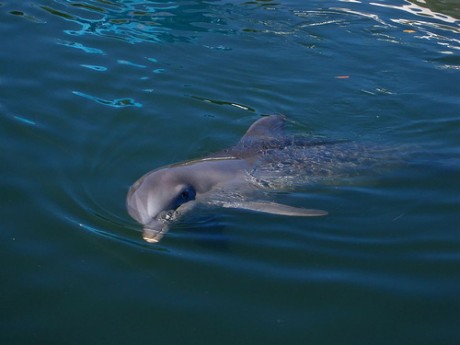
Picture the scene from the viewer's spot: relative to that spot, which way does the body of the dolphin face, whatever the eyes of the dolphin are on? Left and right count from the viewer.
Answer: facing the viewer and to the left of the viewer
